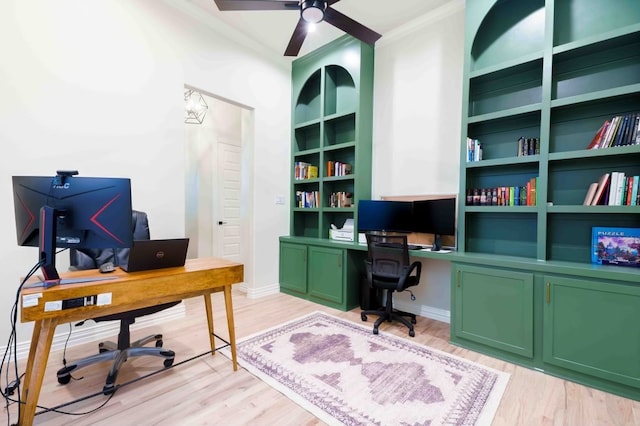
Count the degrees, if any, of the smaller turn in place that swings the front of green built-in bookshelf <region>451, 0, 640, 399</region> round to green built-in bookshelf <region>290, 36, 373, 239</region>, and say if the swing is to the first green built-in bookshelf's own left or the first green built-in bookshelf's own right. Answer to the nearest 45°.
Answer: approximately 45° to the first green built-in bookshelf's own right

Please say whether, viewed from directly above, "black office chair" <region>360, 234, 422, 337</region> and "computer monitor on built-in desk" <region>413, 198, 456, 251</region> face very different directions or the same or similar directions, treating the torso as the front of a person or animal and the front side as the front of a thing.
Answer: very different directions

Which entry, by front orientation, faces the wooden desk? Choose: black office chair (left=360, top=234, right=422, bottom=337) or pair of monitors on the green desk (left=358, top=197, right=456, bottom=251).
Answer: the pair of monitors on the green desk

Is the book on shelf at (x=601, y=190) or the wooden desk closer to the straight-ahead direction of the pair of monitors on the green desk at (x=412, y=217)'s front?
the wooden desk

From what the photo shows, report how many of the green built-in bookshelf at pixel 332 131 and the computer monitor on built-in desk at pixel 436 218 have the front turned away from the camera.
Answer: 0

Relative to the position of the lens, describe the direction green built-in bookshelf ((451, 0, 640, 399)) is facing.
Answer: facing the viewer and to the left of the viewer

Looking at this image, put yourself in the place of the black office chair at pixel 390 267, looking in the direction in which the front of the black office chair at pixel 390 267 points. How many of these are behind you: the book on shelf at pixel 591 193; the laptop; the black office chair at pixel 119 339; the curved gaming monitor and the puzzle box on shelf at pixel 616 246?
3

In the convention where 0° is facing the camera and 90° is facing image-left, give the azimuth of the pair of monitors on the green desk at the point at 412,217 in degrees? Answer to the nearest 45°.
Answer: approximately 45°

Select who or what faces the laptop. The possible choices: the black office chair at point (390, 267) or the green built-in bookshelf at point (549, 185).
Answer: the green built-in bookshelf

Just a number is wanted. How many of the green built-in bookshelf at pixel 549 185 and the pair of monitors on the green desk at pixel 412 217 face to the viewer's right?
0

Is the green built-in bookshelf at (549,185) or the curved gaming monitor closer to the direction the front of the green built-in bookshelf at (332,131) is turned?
the curved gaming monitor

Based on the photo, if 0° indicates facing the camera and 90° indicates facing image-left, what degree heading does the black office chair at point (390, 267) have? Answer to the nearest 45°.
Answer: approximately 225°

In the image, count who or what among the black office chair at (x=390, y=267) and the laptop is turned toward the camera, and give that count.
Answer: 0

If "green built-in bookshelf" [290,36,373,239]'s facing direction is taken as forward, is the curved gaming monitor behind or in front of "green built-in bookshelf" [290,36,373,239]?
in front

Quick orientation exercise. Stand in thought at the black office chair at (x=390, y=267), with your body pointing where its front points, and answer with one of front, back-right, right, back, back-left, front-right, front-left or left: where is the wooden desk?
back

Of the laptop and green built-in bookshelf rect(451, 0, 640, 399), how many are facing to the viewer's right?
0

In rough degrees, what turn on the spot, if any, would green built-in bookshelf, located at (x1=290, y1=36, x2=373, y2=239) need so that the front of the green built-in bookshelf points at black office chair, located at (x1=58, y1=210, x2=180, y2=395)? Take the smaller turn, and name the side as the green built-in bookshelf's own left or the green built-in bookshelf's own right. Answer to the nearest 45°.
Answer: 0° — it already faces it
